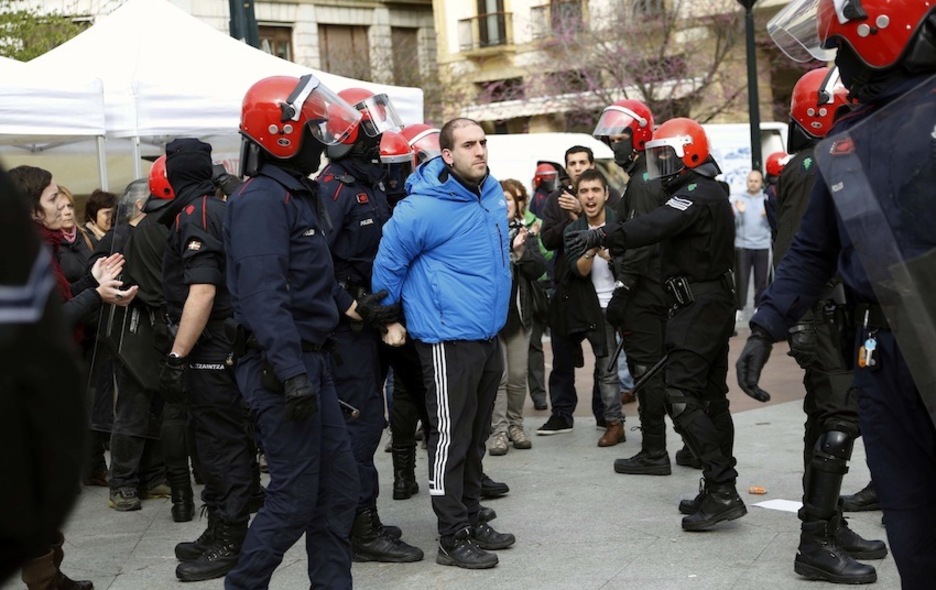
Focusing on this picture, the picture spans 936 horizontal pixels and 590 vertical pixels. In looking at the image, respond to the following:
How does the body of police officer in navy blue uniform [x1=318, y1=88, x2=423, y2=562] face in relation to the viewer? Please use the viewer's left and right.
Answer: facing the viewer and to the right of the viewer

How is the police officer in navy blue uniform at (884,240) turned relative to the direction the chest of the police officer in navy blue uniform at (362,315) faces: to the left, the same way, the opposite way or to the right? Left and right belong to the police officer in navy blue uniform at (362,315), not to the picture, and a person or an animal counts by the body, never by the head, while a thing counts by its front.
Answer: the opposite way

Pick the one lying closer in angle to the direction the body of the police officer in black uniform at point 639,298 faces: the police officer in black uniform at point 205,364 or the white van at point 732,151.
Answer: the police officer in black uniform

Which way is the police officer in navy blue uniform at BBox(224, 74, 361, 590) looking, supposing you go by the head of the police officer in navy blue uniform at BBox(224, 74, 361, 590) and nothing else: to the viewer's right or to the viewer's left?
to the viewer's right

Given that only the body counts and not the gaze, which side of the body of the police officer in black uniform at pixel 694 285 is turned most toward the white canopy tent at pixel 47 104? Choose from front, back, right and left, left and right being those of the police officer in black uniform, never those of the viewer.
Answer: front

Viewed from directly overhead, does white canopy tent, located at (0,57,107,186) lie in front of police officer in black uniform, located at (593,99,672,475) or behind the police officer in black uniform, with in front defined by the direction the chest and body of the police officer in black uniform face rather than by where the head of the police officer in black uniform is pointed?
in front

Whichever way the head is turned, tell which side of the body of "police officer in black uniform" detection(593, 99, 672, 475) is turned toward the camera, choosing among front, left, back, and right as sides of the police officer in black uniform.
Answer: left

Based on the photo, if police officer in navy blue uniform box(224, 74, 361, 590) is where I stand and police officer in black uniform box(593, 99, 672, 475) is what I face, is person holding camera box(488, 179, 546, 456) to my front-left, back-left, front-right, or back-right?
front-left

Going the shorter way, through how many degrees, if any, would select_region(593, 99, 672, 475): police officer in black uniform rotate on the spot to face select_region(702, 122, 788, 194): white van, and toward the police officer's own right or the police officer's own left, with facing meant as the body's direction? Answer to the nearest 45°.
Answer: approximately 90° to the police officer's own right

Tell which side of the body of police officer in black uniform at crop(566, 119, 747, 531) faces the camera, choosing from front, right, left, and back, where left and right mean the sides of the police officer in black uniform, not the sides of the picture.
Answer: left

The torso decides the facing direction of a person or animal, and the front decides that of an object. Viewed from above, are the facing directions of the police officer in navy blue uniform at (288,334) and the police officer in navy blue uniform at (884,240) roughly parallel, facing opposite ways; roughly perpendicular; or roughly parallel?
roughly parallel, facing opposite ways

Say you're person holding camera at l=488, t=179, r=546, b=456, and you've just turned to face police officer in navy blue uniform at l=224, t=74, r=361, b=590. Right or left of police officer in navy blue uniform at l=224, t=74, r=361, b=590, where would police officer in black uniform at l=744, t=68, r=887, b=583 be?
left

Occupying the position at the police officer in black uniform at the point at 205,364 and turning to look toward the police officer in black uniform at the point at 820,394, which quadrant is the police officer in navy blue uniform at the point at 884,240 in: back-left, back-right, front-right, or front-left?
front-right
